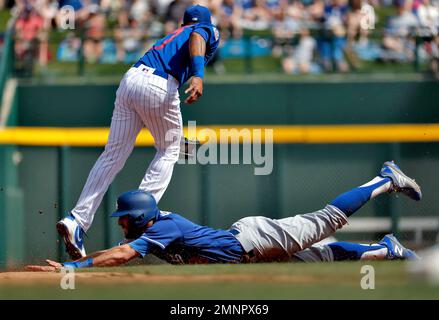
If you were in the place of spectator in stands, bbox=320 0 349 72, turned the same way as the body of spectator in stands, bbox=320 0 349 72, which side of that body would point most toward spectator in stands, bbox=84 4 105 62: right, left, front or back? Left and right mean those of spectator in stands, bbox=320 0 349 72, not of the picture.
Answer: right

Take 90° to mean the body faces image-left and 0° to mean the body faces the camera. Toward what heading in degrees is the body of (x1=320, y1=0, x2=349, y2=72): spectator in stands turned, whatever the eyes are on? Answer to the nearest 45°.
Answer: approximately 0°

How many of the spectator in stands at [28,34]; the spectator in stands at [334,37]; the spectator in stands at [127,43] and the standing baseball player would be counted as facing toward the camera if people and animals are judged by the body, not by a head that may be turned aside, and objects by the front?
3

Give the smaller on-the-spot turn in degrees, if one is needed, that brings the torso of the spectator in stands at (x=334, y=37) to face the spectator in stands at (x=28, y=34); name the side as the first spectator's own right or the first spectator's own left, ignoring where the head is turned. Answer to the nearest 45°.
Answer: approximately 90° to the first spectator's own right

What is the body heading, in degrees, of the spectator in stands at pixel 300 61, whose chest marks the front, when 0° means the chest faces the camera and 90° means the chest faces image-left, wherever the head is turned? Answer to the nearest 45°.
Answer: approximately 45°

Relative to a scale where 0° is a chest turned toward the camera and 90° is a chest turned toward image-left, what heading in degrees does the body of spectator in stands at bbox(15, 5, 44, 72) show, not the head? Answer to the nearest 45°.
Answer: approximately 0°

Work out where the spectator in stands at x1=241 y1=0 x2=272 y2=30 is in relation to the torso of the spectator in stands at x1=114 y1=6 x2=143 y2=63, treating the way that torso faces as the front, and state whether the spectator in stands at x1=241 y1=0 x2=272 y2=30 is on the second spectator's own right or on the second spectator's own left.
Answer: on the second spectator's own left

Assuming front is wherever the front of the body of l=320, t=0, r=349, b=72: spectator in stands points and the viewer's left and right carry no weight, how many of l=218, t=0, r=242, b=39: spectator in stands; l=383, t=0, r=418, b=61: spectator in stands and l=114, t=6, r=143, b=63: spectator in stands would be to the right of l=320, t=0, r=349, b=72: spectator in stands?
2

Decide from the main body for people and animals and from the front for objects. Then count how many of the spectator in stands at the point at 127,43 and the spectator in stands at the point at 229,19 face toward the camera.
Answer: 2

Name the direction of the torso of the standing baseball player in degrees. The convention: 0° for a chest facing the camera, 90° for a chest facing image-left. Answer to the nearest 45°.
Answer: approximately 225°

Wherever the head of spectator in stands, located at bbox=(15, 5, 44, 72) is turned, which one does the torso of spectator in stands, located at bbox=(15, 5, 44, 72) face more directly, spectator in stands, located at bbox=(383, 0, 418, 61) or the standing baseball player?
the standing baseball player
